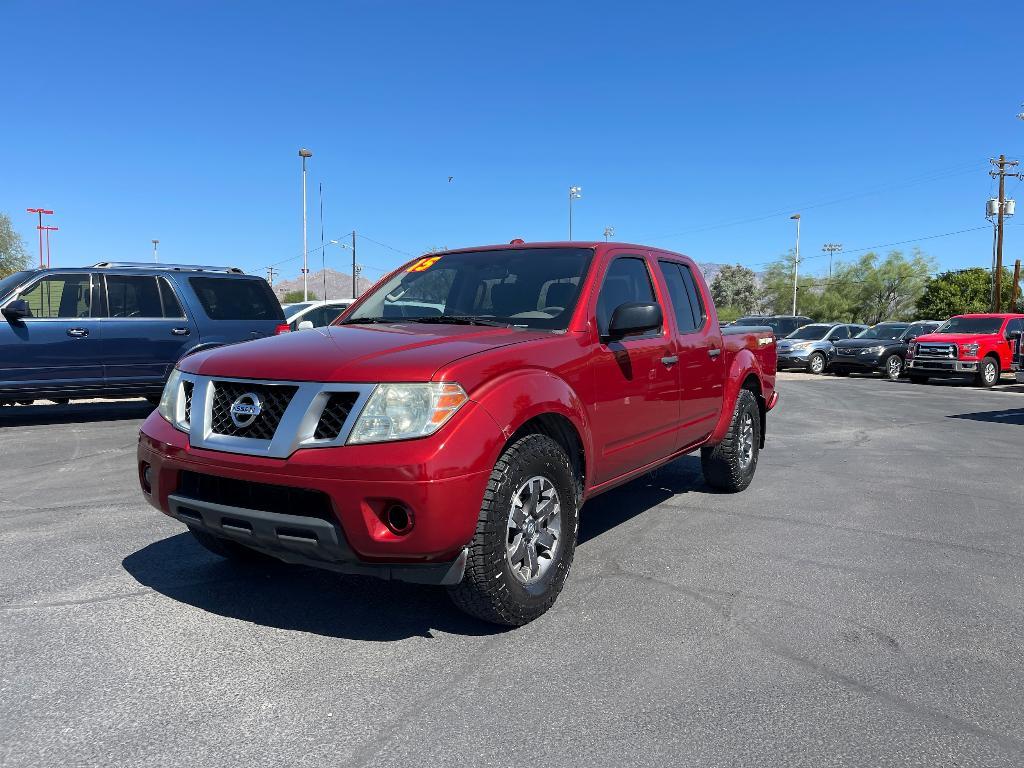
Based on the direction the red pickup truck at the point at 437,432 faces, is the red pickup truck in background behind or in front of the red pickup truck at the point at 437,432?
behind

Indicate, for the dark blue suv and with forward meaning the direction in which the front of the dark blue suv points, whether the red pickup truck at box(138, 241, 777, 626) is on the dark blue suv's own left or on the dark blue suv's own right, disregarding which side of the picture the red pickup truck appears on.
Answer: on the dark blue suv's own left

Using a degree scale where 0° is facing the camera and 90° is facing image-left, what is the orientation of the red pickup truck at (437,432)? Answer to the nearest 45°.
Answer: approximately 45°

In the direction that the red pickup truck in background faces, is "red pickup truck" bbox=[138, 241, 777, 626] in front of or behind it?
in front

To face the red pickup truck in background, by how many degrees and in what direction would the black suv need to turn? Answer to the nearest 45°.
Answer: approximately 90° to its left

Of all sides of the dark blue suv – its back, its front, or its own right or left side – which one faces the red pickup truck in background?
back

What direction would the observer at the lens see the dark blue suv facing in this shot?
facing to the left of the viewer

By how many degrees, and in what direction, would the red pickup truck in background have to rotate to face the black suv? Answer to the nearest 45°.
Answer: approximately 90° to its right
